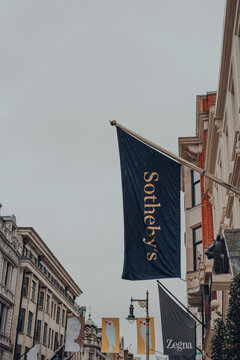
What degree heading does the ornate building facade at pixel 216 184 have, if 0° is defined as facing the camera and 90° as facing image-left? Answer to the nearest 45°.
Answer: approximately 90°

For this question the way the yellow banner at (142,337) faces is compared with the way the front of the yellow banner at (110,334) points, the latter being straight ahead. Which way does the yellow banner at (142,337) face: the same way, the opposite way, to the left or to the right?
the same way

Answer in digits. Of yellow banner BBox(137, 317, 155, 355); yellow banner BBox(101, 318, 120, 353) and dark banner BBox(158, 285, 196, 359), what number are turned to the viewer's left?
0

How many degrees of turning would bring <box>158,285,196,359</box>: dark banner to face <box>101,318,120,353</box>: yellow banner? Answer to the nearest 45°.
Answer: approximately 180°

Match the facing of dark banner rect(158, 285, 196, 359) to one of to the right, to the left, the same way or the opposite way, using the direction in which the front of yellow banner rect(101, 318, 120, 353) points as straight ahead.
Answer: the same way

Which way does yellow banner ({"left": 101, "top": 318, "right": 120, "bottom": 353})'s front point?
toward the camera

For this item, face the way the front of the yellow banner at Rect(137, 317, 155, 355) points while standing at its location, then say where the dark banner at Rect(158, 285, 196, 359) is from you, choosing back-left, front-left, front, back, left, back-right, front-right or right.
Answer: front

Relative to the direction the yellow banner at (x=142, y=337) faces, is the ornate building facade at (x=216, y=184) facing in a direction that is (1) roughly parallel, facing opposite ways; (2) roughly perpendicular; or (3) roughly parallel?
roughly perpendicular

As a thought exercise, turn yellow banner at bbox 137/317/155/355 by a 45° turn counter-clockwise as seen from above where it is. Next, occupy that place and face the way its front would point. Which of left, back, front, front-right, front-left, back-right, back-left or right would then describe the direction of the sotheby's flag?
front-right

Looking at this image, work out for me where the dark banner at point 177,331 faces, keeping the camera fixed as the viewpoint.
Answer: facing the viewer

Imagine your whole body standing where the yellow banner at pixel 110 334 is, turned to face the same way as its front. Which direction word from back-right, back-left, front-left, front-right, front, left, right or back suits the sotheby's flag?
front

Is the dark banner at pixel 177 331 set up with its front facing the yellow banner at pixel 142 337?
no

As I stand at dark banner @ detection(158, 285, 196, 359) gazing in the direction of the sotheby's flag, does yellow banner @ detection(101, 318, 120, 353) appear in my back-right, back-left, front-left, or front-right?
back-right

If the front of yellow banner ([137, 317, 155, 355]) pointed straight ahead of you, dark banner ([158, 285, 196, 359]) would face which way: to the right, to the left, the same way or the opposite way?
the same way

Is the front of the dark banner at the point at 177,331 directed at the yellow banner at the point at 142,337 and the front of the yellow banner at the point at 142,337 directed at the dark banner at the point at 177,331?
no

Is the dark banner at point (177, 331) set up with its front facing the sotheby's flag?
yes

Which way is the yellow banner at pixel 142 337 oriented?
toward the camera

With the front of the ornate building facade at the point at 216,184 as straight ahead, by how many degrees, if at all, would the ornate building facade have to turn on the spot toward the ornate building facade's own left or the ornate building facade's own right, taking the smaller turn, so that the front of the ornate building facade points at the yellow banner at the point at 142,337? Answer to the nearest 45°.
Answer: approximately 90° to the ornate building facade's own right
